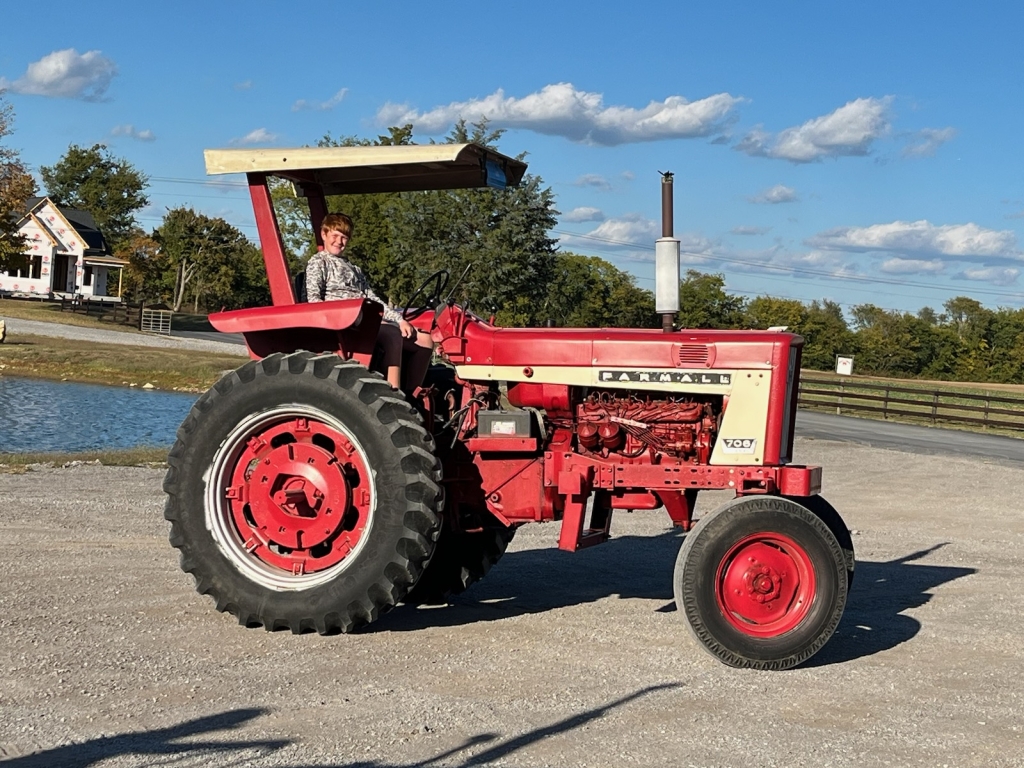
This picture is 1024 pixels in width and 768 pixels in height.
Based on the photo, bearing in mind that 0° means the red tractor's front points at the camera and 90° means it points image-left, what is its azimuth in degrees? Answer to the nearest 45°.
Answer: approximately 270°

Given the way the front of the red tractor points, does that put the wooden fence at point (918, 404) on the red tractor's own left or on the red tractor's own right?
on the red tractor's own left

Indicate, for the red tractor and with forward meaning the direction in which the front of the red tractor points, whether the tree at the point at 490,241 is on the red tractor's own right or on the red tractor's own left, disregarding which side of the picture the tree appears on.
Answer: on the red tractor's own left
